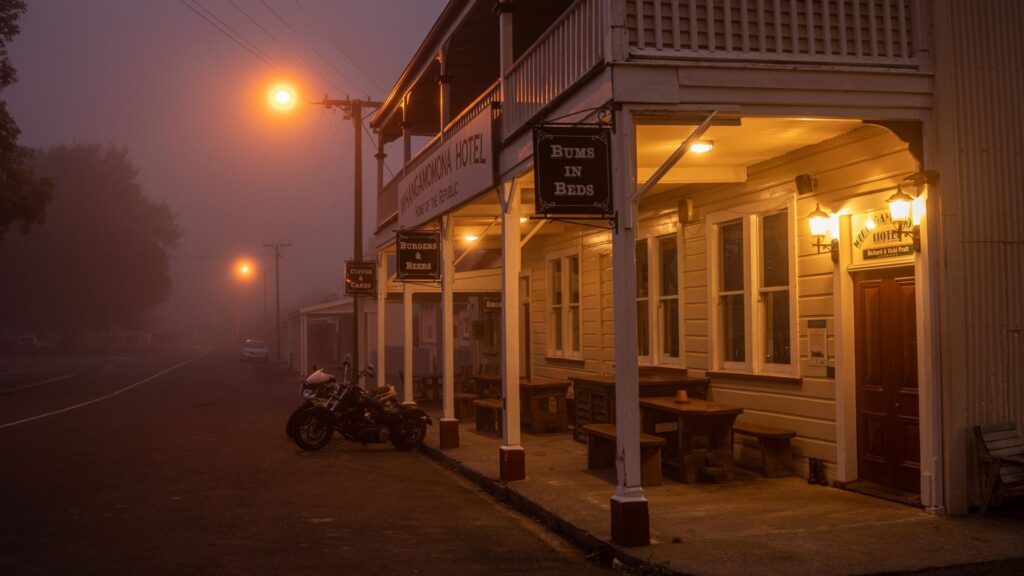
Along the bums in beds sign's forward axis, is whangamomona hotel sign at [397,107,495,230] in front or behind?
behind

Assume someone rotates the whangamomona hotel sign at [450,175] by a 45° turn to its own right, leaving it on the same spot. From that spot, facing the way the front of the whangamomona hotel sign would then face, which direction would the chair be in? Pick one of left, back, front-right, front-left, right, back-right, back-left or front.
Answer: back-left

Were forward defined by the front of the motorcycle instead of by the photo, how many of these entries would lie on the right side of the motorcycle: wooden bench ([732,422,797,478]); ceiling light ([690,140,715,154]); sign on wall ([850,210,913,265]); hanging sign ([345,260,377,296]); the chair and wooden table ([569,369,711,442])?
1

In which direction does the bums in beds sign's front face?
toward the camera

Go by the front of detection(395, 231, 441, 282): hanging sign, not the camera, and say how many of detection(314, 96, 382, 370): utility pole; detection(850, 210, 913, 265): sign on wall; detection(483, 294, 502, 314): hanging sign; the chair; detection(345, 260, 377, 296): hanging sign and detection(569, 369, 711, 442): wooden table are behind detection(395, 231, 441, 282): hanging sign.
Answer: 3

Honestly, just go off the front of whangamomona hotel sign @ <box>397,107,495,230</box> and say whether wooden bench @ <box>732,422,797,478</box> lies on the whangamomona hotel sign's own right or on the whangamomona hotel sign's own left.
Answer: on the whangamomona hotel sign's own left

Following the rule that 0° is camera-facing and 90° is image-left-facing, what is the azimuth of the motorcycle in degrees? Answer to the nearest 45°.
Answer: approximately 90°

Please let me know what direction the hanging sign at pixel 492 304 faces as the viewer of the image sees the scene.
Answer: facing the viewer

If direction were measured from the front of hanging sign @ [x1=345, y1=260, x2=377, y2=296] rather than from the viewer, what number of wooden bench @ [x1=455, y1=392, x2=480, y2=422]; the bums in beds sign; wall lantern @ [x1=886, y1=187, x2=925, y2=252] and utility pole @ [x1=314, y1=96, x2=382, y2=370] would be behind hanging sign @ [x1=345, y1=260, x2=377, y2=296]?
1

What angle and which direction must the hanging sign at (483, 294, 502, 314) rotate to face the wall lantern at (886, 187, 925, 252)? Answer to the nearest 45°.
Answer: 0° — it already faces it

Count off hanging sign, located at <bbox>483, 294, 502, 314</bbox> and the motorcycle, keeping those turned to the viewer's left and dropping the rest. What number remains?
1

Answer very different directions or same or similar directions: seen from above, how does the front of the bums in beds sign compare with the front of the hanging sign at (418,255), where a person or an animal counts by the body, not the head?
same or similar directions

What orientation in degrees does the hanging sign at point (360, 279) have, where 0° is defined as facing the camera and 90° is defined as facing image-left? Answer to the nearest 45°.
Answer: approximately 0°
